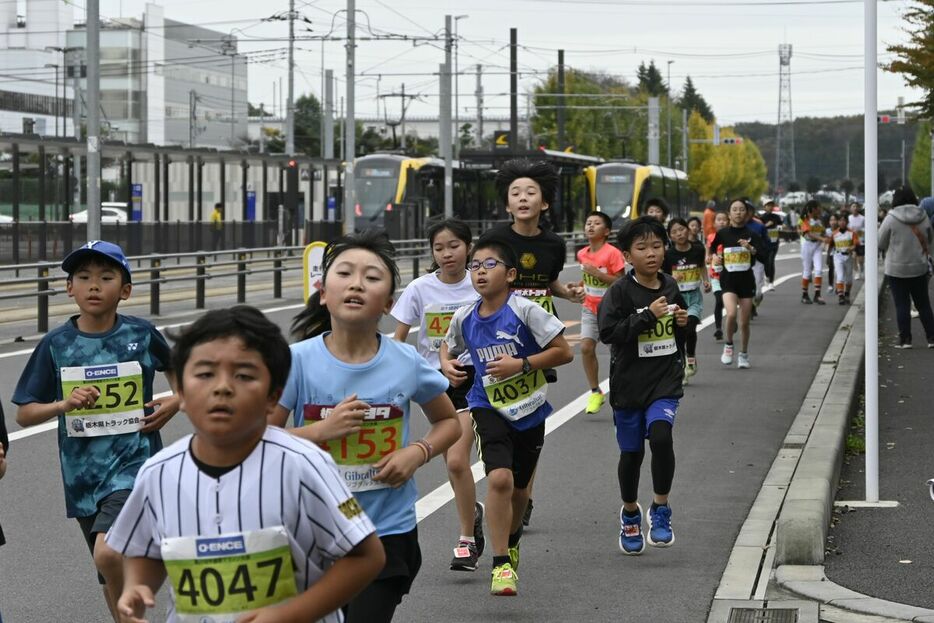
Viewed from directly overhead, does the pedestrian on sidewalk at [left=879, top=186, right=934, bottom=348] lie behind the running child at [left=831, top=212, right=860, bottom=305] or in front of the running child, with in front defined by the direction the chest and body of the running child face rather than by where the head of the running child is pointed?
in front

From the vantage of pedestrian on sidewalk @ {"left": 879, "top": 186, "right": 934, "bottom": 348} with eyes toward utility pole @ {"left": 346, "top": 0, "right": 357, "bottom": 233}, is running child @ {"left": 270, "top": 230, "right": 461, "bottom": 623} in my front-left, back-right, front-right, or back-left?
back-left

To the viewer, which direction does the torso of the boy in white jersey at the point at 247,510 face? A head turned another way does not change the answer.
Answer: toward the camera

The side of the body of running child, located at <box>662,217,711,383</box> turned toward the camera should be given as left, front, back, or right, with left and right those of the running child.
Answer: front

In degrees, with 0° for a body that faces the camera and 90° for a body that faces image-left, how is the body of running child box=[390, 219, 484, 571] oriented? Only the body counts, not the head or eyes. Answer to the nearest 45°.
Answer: approximately 0°

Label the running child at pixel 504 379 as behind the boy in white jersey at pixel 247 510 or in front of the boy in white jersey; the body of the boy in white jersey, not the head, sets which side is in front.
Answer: behind

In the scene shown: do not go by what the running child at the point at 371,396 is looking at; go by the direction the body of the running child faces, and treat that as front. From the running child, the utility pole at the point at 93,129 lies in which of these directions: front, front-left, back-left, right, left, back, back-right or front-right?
back
